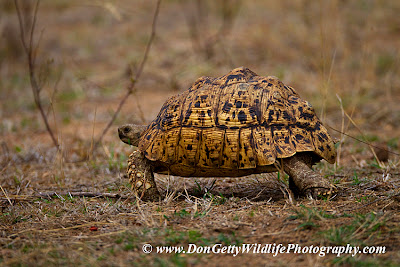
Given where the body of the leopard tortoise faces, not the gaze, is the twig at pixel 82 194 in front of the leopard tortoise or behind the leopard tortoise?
in front

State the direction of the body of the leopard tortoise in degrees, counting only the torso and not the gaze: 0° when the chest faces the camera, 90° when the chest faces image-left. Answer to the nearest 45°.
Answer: approximately 90°
